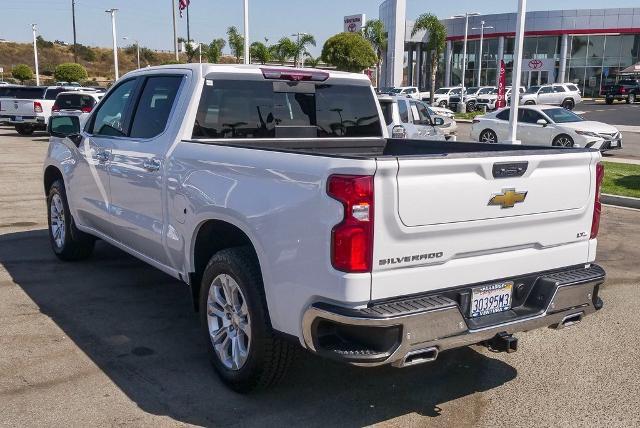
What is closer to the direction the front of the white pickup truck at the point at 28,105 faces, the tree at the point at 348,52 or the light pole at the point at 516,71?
the tree

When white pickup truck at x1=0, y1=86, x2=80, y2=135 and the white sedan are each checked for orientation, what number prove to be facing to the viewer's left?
0

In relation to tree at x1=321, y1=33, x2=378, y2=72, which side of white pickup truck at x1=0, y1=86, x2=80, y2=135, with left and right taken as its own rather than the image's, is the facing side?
front

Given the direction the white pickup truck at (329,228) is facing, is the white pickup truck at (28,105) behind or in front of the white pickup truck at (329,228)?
in front

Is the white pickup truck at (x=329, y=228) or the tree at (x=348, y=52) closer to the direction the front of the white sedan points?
the white pickup truck

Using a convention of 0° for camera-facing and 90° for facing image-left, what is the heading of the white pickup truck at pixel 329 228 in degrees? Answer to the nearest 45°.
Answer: approximately 135°

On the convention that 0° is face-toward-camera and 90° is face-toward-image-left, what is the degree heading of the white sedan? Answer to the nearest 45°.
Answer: approximately 315°

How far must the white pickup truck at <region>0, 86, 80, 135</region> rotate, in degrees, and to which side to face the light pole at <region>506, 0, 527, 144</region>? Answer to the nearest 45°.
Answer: approximately 90° to its right

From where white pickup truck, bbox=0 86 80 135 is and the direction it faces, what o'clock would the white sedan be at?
The white sedan is roughly at 3 o'clock from the white pickup truck.

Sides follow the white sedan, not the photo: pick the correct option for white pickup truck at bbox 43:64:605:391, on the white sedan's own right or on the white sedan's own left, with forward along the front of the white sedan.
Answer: on the white sedan's own right

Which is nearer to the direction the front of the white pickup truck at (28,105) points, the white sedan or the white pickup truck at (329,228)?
the white sedan

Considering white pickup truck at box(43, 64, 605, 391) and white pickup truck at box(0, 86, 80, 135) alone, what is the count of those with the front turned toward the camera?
0

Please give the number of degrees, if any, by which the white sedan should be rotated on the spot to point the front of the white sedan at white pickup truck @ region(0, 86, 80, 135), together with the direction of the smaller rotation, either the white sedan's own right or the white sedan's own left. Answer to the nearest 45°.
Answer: approximately 135° to the white sedan's own right
